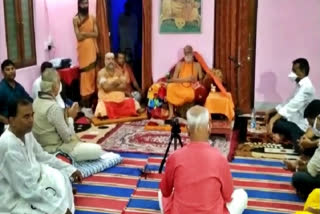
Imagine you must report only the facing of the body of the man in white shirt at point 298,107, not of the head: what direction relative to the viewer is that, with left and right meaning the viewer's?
facing to the left of the viewer

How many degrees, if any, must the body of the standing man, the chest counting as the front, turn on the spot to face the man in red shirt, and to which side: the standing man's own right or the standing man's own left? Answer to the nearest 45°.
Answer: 0° — they already face them

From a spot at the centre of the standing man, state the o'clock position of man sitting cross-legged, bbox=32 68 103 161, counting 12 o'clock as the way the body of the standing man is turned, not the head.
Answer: The man sitting cross-legged is roughly at 12 o'clock from the standing man.

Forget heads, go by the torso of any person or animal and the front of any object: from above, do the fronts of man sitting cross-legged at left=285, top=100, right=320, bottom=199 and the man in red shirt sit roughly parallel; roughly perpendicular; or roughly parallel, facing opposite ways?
roughly perpendicular

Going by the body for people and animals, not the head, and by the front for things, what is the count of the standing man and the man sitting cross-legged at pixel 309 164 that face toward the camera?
1

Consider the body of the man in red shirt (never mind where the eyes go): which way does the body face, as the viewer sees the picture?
away from the camera

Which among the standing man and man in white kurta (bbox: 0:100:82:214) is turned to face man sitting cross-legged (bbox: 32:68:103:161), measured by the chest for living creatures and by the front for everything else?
the standing man

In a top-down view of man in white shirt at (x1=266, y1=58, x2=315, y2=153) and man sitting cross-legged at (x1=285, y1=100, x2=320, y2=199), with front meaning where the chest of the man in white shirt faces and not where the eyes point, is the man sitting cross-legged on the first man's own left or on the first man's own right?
on the first man's own left

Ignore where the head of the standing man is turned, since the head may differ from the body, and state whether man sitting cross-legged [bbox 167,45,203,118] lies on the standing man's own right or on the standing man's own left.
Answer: on the standing man's own left

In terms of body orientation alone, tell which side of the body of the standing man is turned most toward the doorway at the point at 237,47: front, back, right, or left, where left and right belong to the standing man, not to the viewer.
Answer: left

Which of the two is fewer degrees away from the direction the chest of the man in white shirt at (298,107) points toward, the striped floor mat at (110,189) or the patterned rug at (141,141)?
the patterned rug

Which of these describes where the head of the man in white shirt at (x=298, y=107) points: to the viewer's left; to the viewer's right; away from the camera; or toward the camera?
to the viewer's left

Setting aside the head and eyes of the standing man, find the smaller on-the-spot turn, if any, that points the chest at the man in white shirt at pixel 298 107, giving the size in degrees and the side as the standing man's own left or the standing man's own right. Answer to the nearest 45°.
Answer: approximately 45° to the standing man's own left

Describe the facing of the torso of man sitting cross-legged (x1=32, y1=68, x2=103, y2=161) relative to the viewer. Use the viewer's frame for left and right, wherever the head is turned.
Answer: facing away from the viewer and to the right of the viewer
